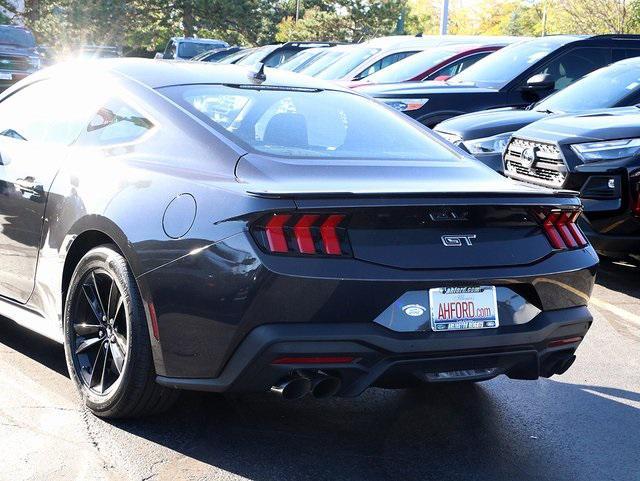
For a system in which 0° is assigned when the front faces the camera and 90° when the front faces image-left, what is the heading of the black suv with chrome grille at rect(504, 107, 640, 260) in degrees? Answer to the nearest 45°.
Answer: approximately 45°

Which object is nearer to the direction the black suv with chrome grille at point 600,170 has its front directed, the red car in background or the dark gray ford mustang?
the dark gray ford mustang

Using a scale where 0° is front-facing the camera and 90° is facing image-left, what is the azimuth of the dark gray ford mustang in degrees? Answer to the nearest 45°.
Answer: approximately 135°

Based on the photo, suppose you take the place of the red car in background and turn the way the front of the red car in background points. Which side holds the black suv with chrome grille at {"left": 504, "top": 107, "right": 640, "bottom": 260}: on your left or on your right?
on your left

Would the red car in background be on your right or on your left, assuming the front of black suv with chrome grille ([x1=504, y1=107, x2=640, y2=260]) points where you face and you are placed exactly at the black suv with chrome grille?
on your right

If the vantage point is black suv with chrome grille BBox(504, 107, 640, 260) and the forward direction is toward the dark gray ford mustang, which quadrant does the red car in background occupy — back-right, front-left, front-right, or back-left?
back-right

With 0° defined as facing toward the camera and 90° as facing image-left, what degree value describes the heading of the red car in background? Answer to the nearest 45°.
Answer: approximately 45°

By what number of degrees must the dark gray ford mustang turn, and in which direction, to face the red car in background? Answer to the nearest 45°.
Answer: approximately 45° to its right

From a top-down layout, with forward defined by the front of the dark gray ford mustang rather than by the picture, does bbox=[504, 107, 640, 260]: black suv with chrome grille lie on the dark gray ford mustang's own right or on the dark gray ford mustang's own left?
on the dark gray ford mustang's own right
